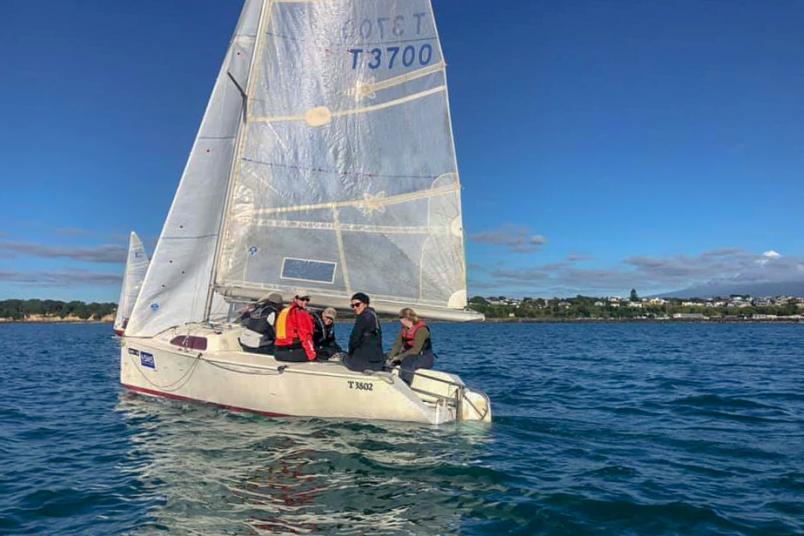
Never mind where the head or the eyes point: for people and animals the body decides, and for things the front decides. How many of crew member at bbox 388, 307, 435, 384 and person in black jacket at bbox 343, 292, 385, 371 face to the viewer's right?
0

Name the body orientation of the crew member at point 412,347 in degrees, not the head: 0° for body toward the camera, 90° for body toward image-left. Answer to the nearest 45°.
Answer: approximately 45°

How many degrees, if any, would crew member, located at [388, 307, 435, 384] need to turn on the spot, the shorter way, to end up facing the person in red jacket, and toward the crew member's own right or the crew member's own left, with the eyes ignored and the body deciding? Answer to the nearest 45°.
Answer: approximately 45° to the crew member's own right

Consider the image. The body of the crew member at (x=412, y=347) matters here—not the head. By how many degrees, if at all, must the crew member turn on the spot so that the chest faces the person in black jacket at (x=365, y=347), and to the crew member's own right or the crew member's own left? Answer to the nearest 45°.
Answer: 0° — they already face them

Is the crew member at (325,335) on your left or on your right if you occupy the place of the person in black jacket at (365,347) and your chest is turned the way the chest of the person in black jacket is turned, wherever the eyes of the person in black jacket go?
on your right
